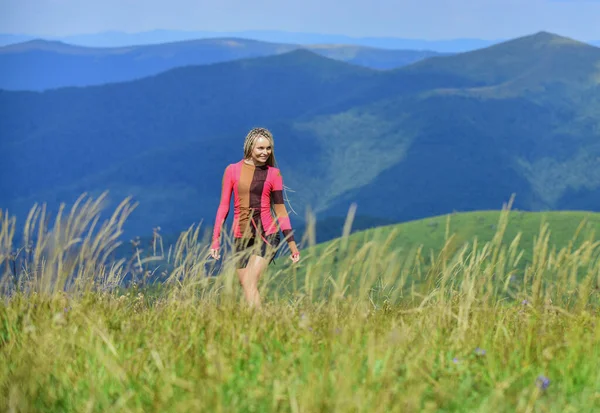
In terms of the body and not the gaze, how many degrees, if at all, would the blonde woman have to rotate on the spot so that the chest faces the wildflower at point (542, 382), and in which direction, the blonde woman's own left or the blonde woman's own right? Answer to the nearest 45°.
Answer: approximately 45° to the blonde woman's own left

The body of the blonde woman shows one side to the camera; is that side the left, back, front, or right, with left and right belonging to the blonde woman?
front

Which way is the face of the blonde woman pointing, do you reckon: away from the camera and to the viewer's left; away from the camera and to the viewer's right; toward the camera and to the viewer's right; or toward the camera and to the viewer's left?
toward the camera and to the viewer's right
